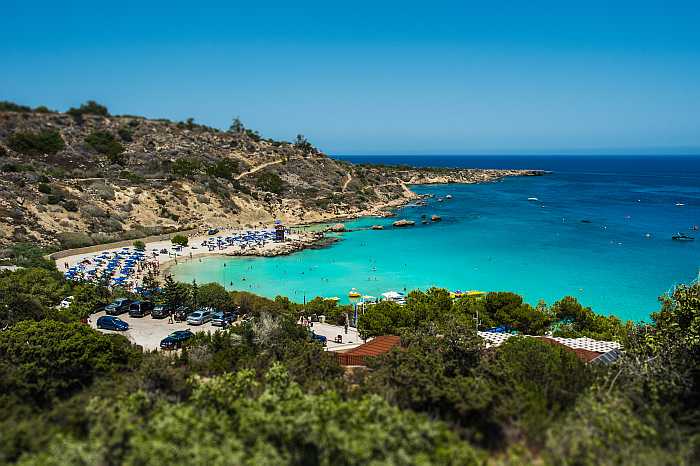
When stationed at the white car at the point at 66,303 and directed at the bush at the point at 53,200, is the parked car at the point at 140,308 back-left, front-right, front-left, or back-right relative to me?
back-right

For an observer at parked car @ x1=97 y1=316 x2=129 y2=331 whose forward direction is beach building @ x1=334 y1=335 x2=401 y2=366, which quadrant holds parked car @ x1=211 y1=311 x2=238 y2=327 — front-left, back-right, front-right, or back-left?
front-left

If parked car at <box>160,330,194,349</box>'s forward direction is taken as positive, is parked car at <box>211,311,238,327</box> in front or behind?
behind

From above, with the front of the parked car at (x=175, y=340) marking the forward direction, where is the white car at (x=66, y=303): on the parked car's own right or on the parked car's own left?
on the parked car's own right

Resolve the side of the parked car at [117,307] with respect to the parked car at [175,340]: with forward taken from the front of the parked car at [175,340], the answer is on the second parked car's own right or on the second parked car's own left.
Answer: on the second parked car's own right

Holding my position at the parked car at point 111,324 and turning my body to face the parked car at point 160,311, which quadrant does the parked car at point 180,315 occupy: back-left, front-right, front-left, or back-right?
front-right

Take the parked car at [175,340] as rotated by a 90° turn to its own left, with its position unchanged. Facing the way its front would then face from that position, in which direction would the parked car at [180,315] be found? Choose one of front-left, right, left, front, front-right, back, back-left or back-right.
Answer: back-left

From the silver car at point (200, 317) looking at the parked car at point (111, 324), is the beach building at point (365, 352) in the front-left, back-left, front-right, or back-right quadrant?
back-left

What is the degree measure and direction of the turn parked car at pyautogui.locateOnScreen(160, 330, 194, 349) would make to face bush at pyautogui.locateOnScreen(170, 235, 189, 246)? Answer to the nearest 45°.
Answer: approximately 135° to its right

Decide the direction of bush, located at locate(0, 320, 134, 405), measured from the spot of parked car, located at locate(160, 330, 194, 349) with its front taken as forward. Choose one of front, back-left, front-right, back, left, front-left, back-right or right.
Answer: front

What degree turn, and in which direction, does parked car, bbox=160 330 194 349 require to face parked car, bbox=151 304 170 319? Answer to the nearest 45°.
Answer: approximately 135° to its right
